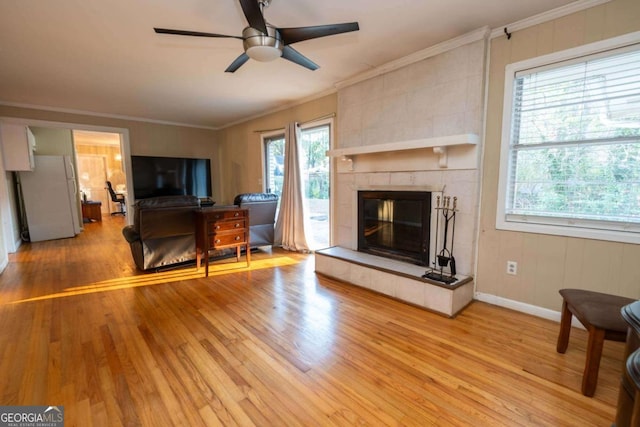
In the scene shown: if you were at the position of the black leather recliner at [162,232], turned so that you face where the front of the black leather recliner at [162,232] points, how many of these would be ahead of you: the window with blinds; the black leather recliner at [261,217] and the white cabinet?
1

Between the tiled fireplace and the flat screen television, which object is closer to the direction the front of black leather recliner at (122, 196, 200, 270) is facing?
the flat screen television

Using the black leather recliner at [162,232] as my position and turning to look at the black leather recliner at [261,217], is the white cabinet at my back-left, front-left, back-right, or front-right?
back-left

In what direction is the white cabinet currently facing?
to the viewer's right

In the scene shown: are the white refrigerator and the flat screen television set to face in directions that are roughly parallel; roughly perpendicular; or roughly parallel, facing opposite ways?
roughly perpendicular

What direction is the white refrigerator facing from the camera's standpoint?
to the viewer's right

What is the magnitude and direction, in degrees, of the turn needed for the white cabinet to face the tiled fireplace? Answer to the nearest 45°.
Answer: approximately 45° to its right

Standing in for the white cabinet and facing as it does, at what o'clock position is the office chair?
The office chair is roughly at 10 o'clock from the white cabinet.

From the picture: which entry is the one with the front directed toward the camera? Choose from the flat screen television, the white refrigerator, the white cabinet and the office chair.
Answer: the flat screen television

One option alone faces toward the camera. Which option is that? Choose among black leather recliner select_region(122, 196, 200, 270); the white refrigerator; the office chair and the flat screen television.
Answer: the flat screen television

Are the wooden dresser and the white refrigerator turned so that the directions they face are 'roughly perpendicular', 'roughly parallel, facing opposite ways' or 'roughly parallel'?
roughly perpendicular

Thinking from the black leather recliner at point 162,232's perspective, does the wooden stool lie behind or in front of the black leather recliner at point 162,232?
behind

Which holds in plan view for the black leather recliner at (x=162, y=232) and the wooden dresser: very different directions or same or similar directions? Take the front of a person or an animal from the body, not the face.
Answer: very different directions
